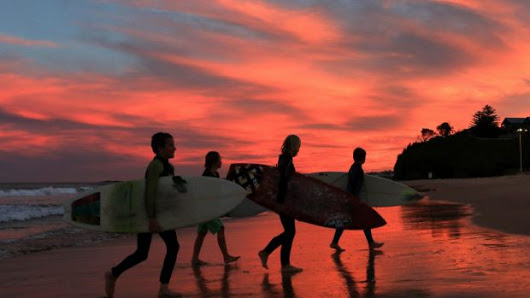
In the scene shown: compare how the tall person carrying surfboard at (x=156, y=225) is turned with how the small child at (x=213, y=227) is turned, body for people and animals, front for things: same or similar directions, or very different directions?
same or similar directions

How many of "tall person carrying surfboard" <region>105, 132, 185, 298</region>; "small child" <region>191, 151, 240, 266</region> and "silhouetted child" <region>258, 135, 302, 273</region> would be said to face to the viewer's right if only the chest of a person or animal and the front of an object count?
3

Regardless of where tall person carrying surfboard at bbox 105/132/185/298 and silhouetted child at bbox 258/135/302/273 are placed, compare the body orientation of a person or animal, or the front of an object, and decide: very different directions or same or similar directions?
same or similar directions

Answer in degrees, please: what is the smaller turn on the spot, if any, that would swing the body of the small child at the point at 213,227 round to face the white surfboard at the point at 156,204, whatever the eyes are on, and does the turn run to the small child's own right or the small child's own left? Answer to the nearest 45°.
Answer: approximately 135° to the small child's own right

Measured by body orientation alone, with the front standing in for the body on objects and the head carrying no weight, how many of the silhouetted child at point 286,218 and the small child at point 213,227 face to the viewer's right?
2

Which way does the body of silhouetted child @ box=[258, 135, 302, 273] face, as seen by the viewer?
to the viewer's right

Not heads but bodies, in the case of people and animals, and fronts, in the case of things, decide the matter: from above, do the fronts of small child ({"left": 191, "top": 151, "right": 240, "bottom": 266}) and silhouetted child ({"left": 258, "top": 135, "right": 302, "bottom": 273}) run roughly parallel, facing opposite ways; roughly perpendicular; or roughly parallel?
roughly parallel

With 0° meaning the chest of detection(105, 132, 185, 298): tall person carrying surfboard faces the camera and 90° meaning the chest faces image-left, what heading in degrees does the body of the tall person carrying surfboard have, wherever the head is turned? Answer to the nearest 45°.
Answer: approximately 270°

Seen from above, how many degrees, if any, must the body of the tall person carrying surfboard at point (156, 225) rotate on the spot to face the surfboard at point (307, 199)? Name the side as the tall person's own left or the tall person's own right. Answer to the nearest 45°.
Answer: approximately 45° to the tall person's own left

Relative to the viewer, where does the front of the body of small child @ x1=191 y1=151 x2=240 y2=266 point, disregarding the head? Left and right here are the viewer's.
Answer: facing to the right of the viewer

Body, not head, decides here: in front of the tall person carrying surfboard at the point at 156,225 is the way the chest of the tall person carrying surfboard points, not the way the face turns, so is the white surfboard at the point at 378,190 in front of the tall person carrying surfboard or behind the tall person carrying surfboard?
in front

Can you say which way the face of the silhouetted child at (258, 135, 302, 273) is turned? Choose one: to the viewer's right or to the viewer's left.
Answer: to the viewer's right

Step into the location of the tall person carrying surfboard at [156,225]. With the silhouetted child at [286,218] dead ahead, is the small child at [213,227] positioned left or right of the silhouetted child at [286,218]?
left

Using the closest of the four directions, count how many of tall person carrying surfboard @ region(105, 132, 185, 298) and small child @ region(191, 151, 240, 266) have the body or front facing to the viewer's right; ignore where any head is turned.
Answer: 2

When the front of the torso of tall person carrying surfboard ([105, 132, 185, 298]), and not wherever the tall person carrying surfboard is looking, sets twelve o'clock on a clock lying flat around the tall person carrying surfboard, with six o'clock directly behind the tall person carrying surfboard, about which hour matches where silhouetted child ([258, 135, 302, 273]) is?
The silhouetted child is roughly at 11 o'clock from the tall person carrying surfboard.
